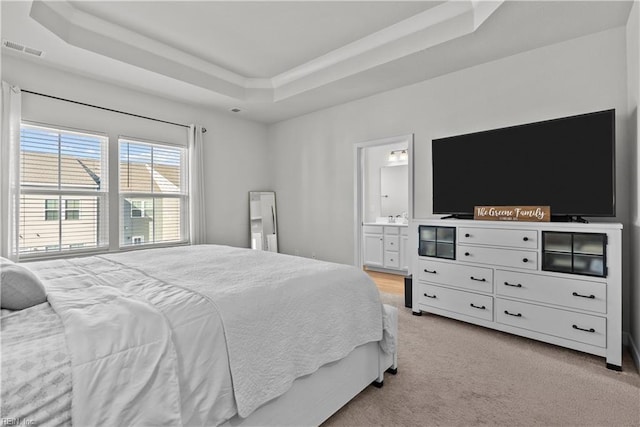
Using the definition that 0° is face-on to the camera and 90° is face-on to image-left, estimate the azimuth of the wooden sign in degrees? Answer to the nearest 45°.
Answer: approximately 0°

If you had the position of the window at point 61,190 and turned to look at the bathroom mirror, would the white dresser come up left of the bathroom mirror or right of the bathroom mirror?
right

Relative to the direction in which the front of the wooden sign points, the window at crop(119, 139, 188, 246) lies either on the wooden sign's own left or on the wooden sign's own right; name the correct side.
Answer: on the wooden sign's own right

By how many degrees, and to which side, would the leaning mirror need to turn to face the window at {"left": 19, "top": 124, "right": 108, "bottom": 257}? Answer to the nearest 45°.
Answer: approximately 45° to its right

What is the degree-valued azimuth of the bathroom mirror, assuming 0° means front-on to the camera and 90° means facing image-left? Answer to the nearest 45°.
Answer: approximately 45°

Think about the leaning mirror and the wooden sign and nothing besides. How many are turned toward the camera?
2

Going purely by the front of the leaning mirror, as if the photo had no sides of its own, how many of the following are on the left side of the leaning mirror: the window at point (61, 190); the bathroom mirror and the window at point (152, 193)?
1

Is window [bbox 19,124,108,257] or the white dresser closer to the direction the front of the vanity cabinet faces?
the window

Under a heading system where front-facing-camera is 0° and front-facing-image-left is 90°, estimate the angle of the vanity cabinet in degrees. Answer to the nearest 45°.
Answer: approximately 45°

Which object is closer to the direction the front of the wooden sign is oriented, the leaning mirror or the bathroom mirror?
the leaning mirror
